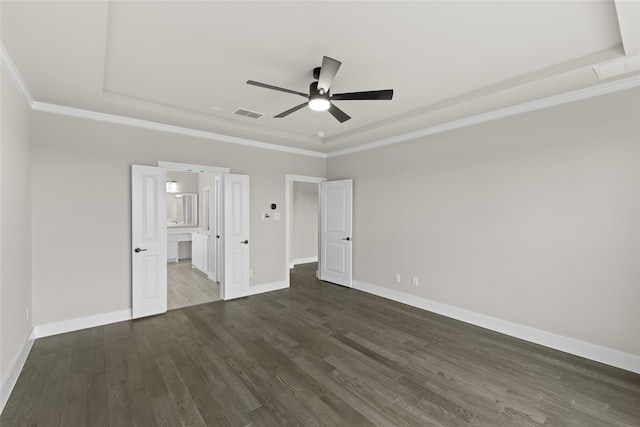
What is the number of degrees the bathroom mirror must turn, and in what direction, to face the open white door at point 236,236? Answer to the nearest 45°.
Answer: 0° — it already faces it

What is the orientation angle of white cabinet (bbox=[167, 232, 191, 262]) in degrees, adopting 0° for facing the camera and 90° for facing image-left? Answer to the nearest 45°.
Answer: approximately 0°

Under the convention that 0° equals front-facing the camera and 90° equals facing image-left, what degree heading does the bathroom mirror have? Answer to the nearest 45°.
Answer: approximately 0°

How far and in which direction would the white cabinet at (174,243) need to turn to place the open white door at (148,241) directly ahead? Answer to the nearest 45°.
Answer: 0° — it already faces it

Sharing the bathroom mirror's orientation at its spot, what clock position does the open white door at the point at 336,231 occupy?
The open white door is roughly at 11 o'clock from the bathroom mirror.

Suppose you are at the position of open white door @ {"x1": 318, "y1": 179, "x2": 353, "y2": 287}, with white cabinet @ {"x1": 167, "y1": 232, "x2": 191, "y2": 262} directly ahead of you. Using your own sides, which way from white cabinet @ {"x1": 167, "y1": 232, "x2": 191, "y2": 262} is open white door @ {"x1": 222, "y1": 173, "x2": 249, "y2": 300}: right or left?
left

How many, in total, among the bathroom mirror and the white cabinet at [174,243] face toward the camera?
2
